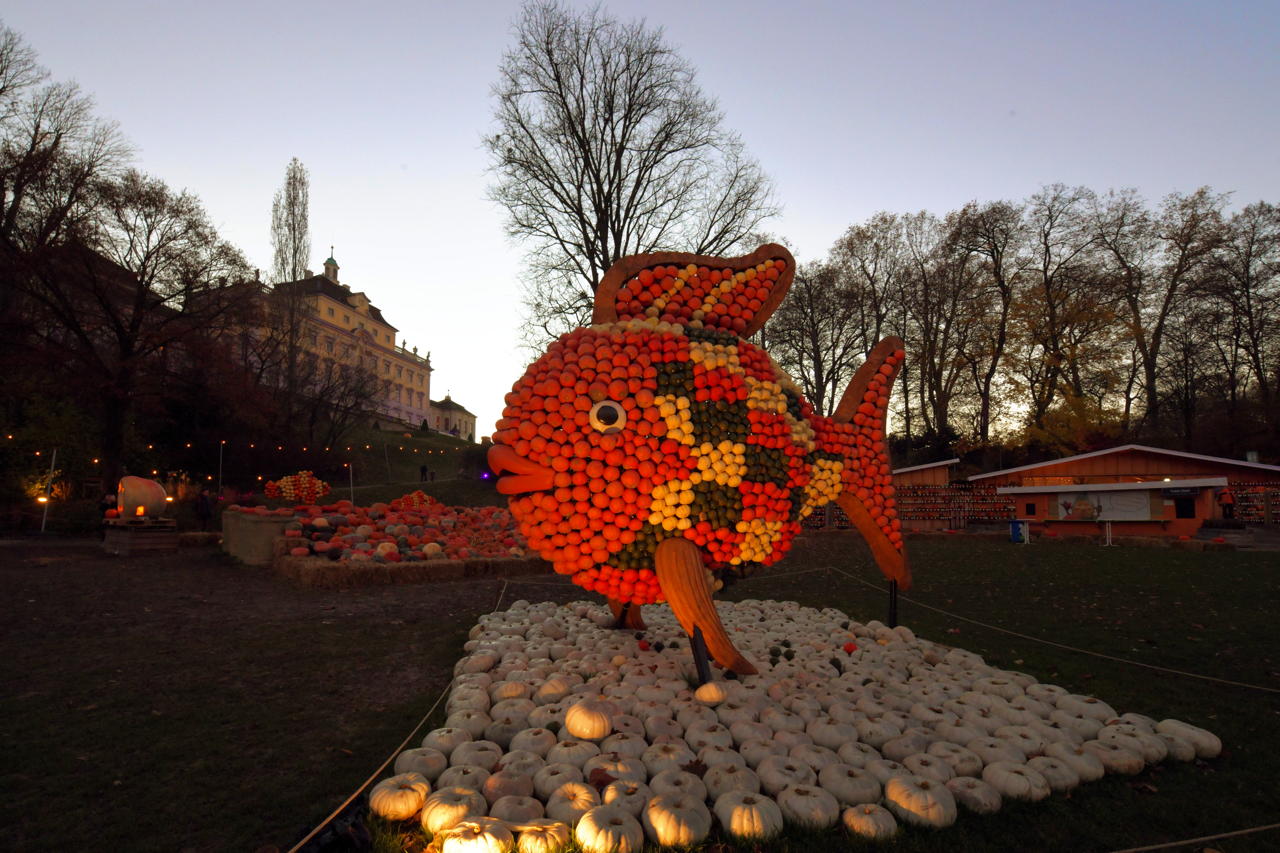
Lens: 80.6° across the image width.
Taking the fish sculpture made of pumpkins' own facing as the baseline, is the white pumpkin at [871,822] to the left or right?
on its left

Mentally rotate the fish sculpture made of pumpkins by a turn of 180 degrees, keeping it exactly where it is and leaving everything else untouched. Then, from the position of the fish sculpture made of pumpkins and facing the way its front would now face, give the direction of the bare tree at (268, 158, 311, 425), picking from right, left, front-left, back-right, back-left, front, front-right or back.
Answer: back-left

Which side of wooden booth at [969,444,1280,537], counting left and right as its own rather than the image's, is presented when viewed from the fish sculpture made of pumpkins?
front

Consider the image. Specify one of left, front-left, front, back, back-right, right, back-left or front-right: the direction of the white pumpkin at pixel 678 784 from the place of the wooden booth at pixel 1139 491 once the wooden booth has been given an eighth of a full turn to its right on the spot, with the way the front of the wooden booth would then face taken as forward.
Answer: front-left

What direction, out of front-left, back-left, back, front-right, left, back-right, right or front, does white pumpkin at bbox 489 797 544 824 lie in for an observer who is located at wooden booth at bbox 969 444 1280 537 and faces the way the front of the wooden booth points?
front

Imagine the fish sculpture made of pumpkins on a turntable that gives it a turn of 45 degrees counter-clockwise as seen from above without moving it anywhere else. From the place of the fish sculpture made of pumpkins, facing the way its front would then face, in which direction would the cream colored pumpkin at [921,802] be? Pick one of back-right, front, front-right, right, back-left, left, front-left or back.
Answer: left

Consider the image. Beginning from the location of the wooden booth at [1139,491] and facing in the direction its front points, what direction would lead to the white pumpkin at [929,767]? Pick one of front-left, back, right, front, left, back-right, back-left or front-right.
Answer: front

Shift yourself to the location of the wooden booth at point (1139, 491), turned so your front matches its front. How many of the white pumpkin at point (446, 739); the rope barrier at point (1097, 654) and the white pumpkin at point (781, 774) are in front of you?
3

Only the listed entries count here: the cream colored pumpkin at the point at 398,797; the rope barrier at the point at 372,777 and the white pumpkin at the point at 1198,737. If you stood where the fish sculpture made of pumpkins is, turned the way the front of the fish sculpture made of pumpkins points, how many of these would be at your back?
1

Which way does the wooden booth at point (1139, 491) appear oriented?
toward the camera

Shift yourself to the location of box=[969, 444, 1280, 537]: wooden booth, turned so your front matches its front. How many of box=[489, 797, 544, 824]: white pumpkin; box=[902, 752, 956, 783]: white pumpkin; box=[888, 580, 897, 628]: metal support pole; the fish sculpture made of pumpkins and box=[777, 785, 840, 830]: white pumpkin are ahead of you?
5

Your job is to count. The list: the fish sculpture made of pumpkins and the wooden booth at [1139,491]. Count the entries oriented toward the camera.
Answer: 1

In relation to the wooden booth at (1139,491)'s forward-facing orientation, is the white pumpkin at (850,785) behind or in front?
in front

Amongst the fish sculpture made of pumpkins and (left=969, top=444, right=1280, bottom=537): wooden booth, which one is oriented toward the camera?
the wooden booth

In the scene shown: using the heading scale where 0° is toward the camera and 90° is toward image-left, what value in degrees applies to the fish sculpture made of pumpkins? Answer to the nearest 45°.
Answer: approximately 90°

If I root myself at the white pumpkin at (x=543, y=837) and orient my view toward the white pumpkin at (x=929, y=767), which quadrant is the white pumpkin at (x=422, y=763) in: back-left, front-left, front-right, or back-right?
back-left
